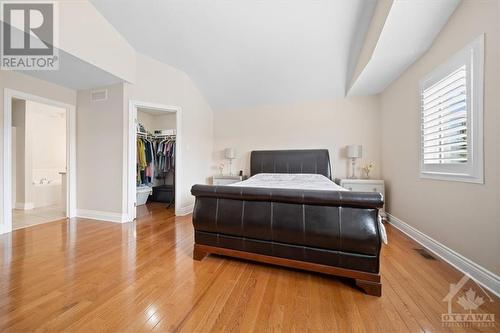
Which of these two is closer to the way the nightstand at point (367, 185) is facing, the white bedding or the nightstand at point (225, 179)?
the white bedding

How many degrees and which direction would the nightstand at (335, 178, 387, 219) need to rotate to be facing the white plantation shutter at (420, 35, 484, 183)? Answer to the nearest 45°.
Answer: approximately 45° to its left

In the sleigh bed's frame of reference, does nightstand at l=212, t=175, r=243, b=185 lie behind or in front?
behind

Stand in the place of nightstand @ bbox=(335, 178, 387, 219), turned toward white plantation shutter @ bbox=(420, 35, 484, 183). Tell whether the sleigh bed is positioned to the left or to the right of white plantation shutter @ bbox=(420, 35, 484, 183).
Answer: right

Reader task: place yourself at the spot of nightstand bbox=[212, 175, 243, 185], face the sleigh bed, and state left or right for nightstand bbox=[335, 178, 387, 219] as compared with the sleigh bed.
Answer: left

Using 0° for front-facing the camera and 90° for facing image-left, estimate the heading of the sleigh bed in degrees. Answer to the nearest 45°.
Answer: approximately 0°

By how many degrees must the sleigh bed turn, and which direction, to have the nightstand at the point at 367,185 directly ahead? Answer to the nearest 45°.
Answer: approximately 135° to its left

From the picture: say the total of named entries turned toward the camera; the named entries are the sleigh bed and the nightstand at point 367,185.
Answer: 2

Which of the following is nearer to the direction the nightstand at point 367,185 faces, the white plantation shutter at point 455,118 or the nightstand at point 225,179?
the white plantation shutter

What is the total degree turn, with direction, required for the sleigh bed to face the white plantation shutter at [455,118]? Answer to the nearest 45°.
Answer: approximately 90° to its left
